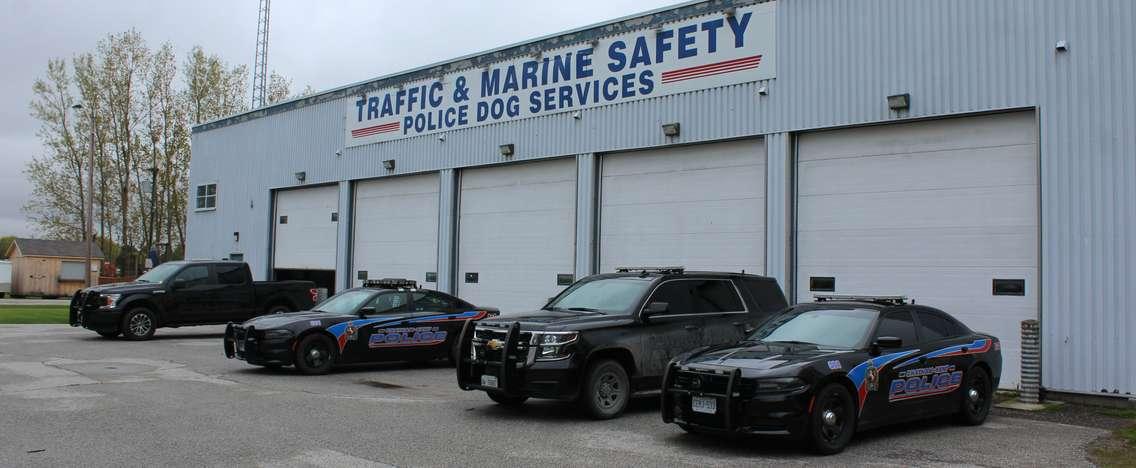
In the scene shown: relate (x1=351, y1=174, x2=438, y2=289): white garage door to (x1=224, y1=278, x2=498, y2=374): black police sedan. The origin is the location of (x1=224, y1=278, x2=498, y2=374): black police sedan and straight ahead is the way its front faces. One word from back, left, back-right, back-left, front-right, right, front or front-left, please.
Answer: back-right

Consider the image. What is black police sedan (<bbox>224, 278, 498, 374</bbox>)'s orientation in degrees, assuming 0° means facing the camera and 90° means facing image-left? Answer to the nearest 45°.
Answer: approximately 45°

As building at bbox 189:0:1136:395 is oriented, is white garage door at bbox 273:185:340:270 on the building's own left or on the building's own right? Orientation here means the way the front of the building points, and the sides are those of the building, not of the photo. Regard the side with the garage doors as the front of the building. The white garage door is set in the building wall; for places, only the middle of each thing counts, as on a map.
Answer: on the building's own right

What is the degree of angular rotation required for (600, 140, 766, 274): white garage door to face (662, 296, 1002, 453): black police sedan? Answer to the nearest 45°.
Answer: approximately 45° to its left

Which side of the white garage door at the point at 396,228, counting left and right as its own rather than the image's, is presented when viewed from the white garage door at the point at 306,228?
right

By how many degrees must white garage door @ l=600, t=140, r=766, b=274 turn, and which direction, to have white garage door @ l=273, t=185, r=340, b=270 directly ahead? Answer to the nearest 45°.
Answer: approximately 90° to its right

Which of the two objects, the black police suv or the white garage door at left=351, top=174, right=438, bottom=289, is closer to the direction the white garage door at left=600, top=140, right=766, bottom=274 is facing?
the black police suv

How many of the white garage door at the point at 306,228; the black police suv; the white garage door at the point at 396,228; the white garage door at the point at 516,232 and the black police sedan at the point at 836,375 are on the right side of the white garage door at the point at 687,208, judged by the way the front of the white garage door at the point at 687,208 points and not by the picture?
3

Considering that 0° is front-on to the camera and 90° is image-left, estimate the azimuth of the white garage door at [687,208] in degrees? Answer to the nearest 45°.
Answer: approximately 45°

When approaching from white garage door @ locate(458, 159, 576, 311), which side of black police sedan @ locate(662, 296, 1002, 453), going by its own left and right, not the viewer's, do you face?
right

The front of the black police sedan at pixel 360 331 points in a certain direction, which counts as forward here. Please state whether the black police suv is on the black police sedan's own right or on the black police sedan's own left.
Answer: on the black police sedan's own left
